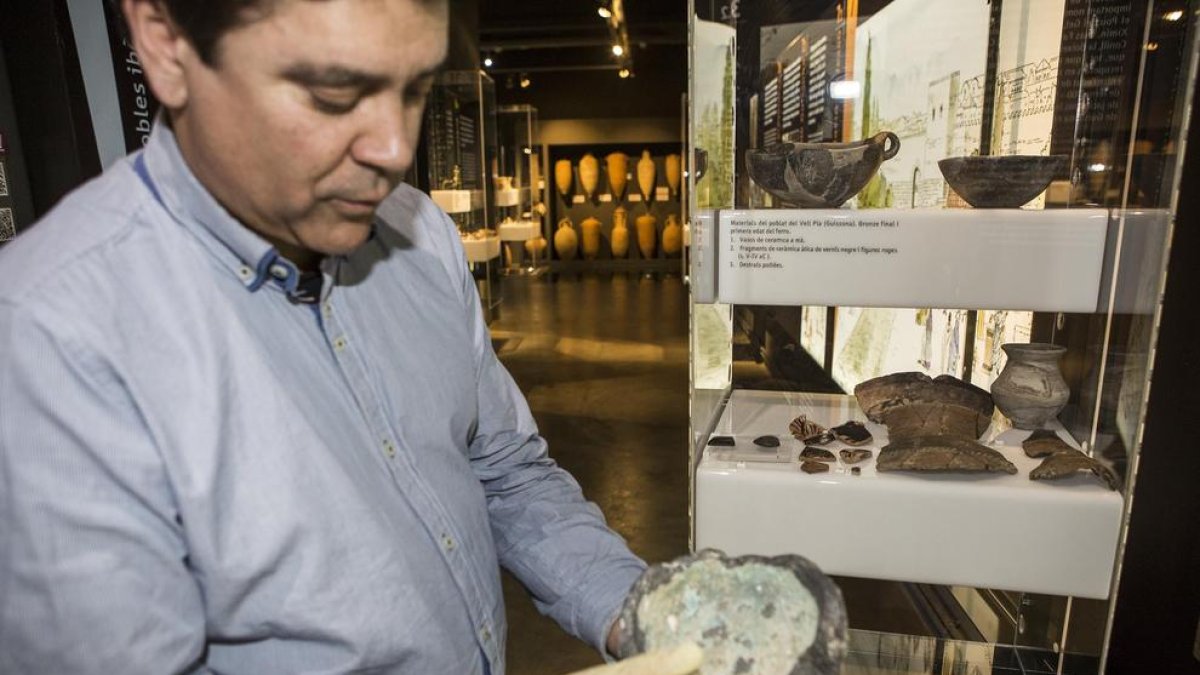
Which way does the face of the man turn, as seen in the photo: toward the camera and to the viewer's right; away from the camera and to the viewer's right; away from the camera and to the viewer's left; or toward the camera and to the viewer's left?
toward the camera and to the viewer's right

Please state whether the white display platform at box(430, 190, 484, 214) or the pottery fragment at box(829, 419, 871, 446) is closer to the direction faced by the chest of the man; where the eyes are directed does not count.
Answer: the pottery fragment

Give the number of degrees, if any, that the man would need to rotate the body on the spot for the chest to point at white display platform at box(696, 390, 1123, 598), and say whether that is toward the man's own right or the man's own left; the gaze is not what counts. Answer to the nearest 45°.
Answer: approximately 45° to the man's own left

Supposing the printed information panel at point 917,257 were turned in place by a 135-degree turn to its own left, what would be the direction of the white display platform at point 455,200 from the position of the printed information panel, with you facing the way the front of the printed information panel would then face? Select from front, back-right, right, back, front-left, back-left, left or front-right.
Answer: left

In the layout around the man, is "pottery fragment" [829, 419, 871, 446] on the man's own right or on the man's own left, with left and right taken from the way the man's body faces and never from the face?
on the man's own left

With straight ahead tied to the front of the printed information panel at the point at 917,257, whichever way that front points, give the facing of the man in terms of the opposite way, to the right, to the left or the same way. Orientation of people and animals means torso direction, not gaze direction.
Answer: to the left

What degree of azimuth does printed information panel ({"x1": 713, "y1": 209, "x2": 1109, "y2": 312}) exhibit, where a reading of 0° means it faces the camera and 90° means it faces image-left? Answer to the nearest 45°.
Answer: approximately 0°

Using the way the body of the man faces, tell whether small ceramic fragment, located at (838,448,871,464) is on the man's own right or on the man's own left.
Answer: on the man's own left
